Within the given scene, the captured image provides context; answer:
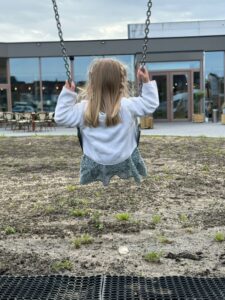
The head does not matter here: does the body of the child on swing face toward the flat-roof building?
yes

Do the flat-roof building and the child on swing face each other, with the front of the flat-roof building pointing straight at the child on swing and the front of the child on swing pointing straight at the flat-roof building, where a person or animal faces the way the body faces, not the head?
yes

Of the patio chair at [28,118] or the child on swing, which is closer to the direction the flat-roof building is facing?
the child on swing

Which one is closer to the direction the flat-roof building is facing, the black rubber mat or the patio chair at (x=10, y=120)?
the black rubber mat

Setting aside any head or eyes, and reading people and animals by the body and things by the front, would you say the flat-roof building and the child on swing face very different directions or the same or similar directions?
very different directions

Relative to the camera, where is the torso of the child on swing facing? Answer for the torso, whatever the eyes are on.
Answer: away from the camera

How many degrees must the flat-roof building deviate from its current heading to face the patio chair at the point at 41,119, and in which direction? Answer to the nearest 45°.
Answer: approximately 45° to its right

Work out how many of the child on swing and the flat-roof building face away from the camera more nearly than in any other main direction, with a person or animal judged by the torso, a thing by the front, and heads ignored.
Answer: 1

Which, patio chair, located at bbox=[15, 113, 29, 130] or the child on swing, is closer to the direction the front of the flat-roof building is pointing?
the child on swing

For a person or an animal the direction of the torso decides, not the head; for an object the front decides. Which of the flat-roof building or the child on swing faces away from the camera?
the child on swing
